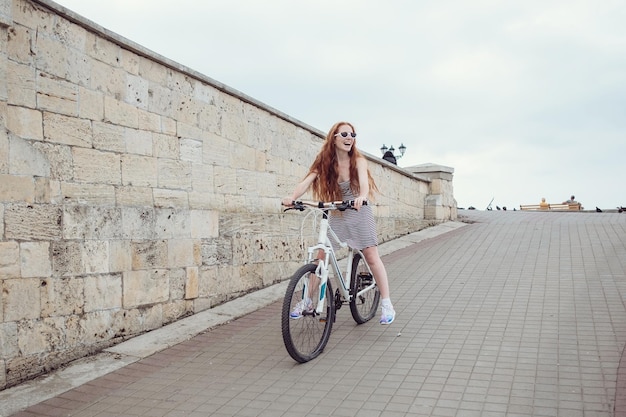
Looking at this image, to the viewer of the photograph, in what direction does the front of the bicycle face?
facing the viewer and to the left of the viewer

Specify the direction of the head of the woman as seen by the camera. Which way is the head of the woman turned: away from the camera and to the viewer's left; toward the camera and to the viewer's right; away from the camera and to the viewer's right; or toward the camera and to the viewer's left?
toward the camera and to the viewer's right

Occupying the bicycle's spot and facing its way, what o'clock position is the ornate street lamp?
The ornate street lamp is roughly at 5 o'clock from the bicycle.

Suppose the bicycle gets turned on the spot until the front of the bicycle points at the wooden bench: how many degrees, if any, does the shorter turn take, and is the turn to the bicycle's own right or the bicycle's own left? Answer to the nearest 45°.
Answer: approximately 180°
